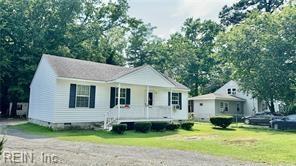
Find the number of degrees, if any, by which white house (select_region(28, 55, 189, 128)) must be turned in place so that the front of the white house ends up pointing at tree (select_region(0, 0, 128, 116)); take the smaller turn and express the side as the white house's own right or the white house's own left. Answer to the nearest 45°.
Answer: approximately 180°

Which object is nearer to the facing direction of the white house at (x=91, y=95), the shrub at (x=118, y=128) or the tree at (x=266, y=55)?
the shrub

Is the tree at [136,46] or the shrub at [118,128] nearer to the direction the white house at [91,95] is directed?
the shrub

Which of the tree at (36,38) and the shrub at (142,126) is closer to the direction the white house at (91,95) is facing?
the shrub

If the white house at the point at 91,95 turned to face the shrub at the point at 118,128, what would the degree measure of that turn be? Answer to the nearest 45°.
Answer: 0° — it already faces it

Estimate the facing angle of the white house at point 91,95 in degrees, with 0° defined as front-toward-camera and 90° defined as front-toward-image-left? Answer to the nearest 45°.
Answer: approximately 315°

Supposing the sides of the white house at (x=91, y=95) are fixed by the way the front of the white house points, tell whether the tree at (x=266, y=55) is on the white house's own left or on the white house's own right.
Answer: on the white house's own left

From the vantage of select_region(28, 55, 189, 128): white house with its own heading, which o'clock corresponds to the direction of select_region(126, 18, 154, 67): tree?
The tree is roughly at 8 o'clock from the white house.
